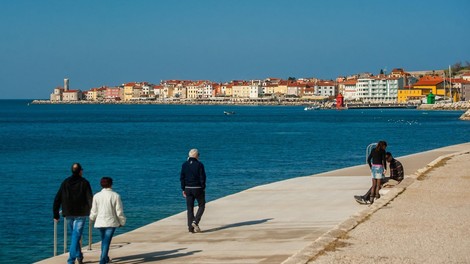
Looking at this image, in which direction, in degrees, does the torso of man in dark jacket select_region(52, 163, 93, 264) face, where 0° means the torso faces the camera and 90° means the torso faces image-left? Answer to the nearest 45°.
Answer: approximately 180°

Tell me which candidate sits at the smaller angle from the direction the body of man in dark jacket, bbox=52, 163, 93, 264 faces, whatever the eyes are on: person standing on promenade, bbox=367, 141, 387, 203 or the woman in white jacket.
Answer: the person standing on promenade

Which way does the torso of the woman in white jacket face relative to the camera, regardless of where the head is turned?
away from the camera
